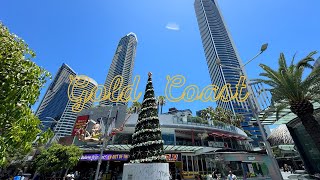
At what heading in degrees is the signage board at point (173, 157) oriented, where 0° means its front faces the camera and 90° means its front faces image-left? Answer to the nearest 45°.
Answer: approximately 0°

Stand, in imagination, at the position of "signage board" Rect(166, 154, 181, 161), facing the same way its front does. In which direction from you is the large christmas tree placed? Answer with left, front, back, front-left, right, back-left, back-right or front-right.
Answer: front

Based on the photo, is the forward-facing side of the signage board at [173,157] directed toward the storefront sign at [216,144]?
no

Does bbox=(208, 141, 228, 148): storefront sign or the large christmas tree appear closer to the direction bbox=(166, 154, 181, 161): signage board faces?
the large christmas tree

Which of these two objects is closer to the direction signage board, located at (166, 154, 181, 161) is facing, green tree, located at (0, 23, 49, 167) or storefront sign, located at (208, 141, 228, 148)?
the green tree

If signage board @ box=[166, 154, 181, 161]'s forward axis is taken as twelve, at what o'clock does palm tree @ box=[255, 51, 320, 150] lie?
The palm tree is roughly at 11 o'clock from the signage board.

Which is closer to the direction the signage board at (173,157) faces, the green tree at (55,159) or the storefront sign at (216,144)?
the green tree

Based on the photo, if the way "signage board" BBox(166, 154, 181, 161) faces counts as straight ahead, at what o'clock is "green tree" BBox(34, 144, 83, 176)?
The green tree is roughly at 2 o'clock from the signage board.

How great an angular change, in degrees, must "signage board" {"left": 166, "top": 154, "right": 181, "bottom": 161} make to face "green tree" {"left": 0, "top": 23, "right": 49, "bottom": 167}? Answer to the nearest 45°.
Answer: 0° — it already faces it

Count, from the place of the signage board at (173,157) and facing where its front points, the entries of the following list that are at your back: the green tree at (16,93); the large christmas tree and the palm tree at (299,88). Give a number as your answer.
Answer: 0
